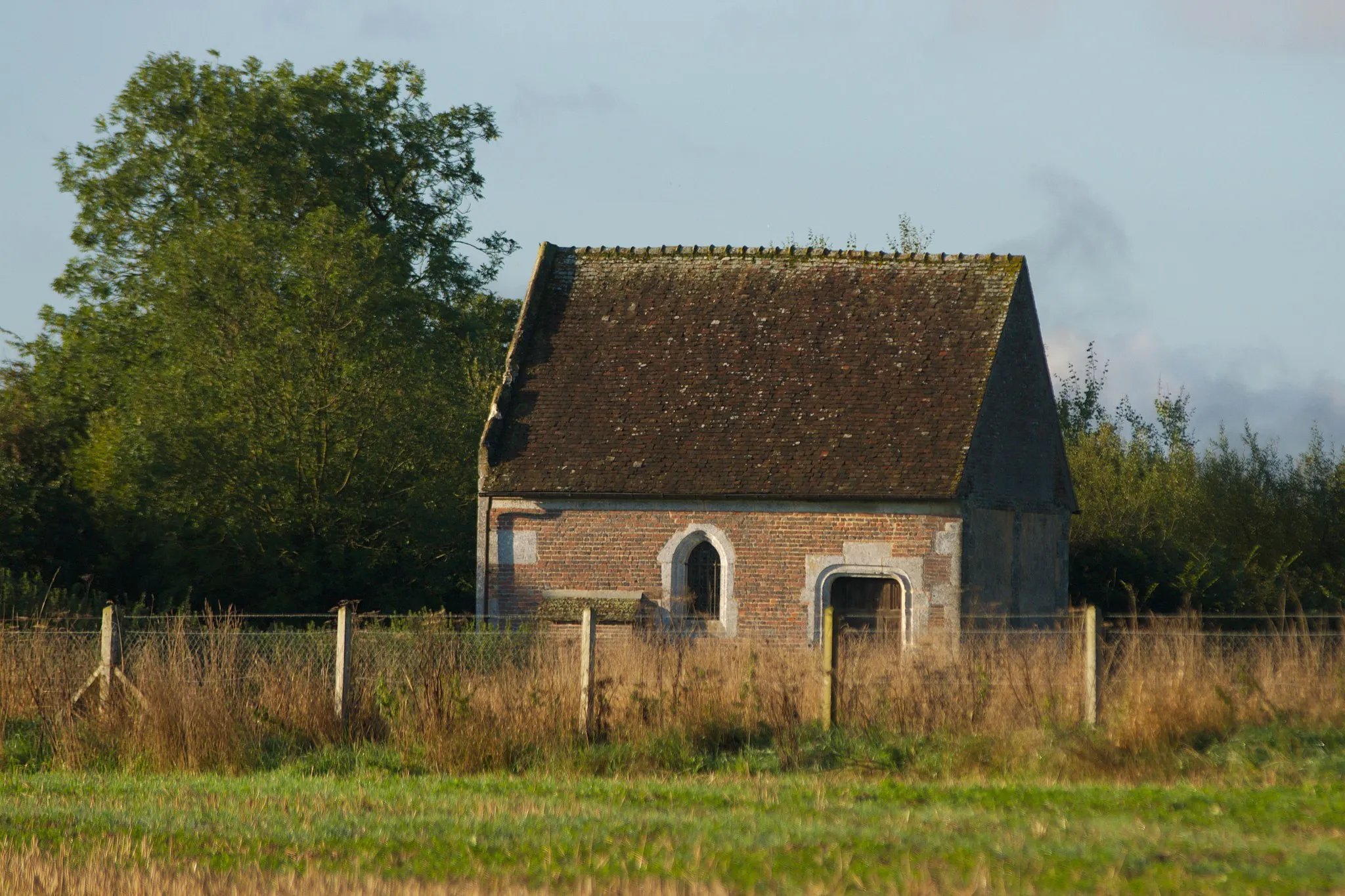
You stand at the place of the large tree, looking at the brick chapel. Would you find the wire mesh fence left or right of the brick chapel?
right

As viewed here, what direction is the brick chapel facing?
toward the camera

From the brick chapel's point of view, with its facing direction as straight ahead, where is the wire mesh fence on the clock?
The wire mesh fence is roughly at 12 o'clock from the brick chapel.

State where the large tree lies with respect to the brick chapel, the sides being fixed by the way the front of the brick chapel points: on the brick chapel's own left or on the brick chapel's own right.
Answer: on the brick chapel's own right

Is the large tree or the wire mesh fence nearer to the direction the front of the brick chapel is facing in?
the wire mesh fence
